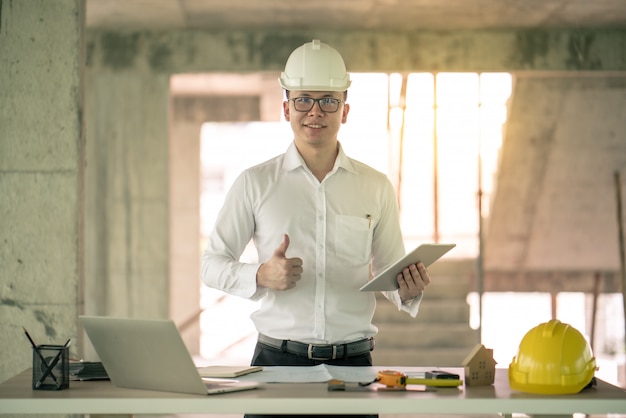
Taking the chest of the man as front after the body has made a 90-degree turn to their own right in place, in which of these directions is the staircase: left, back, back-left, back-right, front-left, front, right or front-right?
right

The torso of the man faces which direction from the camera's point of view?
toward the camera

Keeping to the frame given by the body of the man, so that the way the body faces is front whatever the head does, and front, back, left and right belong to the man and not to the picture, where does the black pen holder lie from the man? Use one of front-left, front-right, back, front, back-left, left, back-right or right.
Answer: front-right

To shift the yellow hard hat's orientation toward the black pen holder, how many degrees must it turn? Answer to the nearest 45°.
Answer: approximately 90° to its right

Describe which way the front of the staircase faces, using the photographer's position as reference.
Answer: facing the viewer

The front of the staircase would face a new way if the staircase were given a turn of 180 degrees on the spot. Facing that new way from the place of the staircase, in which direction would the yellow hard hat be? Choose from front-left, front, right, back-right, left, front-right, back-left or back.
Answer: back

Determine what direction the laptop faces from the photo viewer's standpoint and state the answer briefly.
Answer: facing away from the viewer and to the right of the viewer

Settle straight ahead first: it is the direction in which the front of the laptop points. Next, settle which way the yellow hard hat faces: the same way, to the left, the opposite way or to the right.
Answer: the opposite way

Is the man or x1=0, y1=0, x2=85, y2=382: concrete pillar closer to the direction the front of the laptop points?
the man

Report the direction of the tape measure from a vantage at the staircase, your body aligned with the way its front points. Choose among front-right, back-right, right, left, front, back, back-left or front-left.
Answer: front

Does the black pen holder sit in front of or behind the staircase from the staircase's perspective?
in front

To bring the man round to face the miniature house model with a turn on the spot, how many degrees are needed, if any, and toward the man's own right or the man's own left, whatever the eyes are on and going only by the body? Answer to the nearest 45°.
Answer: approximately 45° to the man's own left
